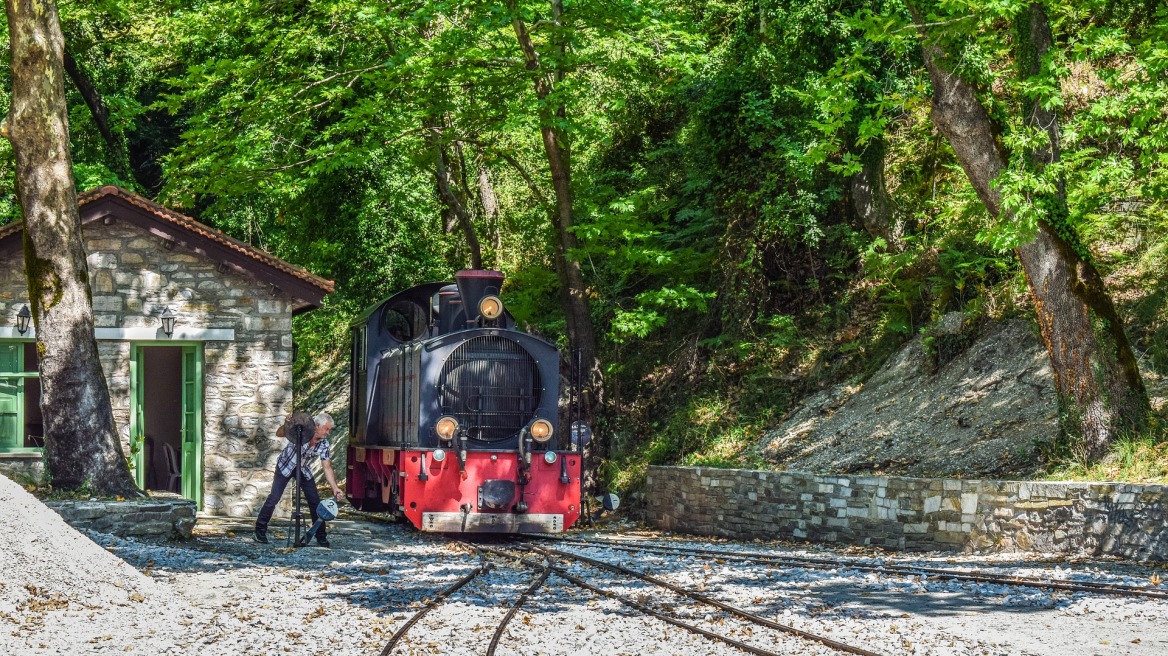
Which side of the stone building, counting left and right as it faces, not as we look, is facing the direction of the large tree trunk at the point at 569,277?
left

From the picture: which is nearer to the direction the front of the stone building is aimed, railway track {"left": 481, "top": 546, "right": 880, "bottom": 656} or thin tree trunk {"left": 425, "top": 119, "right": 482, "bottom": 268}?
the railway track

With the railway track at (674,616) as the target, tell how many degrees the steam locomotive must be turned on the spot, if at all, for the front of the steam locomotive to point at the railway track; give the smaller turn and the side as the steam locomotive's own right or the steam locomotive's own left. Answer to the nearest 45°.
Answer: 0° — it already faces it

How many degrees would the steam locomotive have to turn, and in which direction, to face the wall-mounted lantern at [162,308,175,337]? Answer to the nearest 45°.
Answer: approximately 135° to its right

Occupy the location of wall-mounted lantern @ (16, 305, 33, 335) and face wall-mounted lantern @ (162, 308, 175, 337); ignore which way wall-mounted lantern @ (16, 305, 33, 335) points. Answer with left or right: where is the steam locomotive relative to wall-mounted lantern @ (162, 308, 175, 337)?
right

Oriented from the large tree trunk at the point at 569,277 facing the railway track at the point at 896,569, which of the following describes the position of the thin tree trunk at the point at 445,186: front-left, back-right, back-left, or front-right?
back-right

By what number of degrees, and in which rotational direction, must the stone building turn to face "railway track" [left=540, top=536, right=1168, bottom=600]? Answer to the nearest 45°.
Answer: approximately 45° to its left

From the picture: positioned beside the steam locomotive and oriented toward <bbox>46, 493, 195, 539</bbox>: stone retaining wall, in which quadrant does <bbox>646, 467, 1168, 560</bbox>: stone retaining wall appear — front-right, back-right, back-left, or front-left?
back-left

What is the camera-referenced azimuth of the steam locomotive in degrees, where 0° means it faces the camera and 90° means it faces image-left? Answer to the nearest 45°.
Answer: approximately 0°

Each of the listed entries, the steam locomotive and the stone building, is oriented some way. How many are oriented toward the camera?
2
